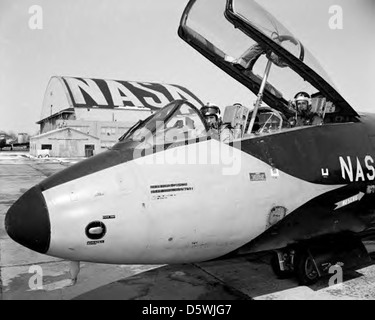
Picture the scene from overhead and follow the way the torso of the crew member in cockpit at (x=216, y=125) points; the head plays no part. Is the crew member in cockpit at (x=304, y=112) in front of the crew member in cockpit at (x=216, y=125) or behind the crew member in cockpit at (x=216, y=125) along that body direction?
behind

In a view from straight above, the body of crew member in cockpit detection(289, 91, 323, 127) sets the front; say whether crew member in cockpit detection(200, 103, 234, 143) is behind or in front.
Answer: in front

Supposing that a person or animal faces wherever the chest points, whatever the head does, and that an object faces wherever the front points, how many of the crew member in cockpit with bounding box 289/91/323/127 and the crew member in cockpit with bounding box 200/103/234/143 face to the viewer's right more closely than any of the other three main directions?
0

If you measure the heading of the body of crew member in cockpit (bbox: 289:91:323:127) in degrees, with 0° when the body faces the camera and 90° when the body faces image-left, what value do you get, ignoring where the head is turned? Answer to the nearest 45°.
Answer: approximately 45°

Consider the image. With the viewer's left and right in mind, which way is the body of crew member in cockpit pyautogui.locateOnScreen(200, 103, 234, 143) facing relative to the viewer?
facing the viewer and to the left of the viewer
